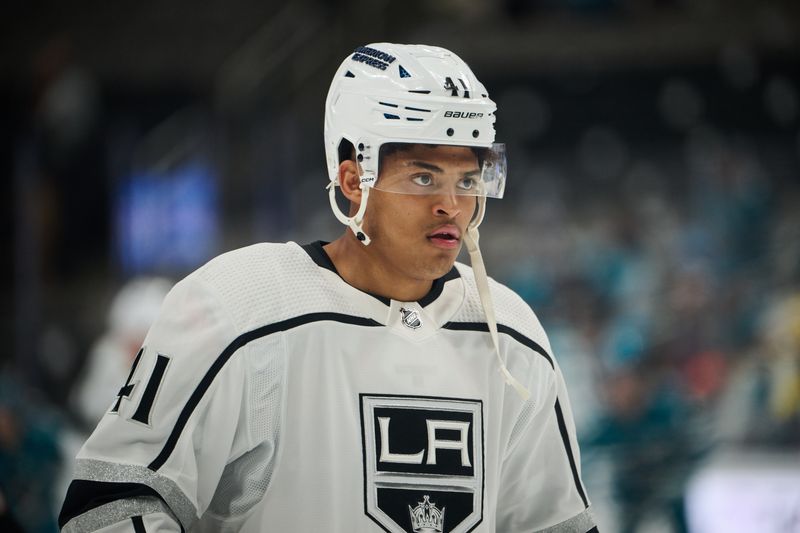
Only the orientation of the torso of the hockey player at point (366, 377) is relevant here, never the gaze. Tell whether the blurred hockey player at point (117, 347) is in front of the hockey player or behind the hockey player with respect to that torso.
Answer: behind

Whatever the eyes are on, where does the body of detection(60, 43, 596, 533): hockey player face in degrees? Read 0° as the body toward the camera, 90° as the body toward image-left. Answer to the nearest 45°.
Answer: approximately 315°

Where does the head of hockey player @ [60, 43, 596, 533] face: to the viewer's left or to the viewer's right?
to the viewer's right

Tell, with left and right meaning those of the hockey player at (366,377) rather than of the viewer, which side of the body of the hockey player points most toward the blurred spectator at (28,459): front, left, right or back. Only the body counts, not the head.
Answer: back
